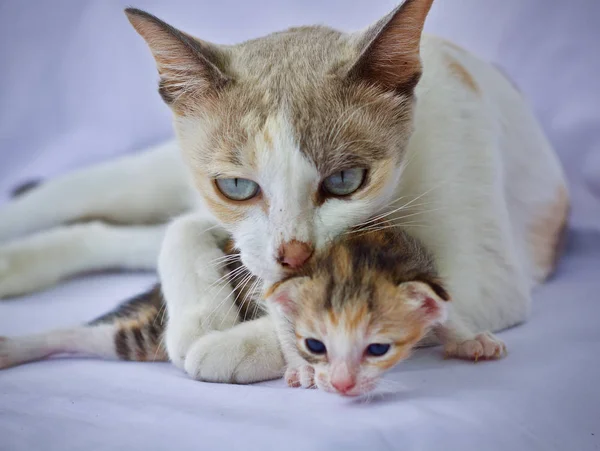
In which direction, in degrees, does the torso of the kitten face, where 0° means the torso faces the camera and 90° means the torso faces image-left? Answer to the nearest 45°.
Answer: approximately 0°

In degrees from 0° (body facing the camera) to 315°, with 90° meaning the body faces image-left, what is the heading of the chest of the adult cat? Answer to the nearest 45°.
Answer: approximately 0°
